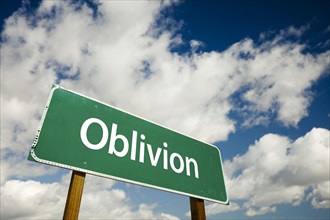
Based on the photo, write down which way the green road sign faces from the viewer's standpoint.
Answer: facing the viewer and to the right of the viewer
